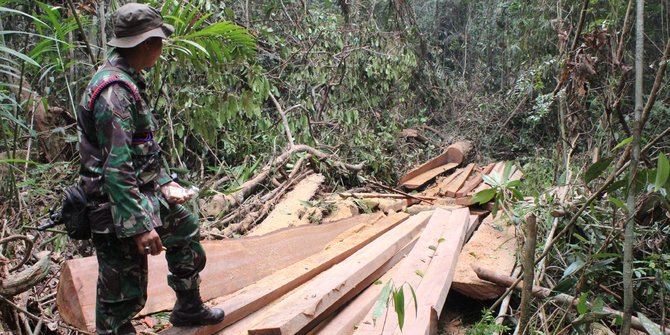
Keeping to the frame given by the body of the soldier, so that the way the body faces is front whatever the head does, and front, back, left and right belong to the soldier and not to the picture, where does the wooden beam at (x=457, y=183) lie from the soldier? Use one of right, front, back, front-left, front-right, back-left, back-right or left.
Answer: front-left

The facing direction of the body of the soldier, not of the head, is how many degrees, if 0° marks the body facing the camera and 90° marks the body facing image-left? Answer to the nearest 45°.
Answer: approximately 270°

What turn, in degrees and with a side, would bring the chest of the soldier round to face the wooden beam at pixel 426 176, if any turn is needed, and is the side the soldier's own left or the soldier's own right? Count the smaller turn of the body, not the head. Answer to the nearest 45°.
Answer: approximately 45° to the soldier's own left

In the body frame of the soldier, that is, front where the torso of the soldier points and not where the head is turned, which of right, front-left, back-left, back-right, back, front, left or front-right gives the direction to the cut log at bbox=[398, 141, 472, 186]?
front-left

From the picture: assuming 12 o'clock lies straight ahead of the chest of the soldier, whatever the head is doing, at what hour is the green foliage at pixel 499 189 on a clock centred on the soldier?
The green foliage is roughly at 12 o'clock from the soldier.

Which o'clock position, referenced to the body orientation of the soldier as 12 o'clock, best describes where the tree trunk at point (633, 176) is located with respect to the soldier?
The tree trunk is roughly at 1 o'clock from the soldier.

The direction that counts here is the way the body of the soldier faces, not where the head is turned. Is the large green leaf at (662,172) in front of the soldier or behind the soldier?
in front

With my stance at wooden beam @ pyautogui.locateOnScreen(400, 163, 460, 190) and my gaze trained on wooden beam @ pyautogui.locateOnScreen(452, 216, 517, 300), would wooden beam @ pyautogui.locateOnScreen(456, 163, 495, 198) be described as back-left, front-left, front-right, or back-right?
front-left

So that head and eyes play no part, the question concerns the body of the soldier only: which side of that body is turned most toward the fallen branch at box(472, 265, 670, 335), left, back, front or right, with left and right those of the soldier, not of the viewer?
front

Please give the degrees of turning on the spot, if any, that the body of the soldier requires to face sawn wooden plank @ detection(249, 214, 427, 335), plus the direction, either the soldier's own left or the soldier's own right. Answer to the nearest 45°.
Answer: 0° — they already face it

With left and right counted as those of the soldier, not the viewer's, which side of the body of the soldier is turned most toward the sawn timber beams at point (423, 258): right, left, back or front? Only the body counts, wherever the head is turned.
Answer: front

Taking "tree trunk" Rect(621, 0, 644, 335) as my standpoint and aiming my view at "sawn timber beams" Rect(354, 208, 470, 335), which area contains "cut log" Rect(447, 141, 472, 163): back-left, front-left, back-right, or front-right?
front-right

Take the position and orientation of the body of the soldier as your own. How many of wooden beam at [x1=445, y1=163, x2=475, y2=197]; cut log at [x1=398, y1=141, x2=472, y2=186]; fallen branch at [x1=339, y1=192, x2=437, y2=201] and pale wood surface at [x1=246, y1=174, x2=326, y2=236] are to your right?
0

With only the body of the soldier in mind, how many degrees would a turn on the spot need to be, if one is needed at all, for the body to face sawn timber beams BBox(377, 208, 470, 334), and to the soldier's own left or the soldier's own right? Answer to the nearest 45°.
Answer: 0° — they already face it

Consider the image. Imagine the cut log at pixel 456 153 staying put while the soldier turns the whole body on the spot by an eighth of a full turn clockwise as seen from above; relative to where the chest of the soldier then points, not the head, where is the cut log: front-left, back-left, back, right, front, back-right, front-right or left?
left
